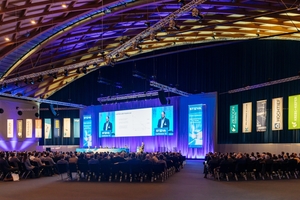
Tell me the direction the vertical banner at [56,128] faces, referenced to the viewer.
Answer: facing the viewer

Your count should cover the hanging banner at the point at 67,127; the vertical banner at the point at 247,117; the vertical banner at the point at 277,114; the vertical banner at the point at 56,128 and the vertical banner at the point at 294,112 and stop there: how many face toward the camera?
5

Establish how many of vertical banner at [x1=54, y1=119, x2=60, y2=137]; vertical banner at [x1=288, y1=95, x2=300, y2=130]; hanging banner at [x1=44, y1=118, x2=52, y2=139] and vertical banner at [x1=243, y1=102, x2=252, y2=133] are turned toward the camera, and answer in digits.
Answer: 4

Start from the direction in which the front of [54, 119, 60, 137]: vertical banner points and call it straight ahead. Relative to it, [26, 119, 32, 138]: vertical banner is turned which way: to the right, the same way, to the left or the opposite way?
the same way

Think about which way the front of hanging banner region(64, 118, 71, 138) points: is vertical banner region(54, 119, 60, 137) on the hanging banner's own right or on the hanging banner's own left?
on the hanging banner's own right

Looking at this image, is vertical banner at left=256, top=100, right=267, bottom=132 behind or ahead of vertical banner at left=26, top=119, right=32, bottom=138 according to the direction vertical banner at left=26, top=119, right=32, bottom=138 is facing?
ahead

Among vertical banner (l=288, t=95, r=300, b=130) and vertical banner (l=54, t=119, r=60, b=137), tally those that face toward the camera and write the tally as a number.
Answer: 2

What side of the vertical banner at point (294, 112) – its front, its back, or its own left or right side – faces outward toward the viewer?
front
